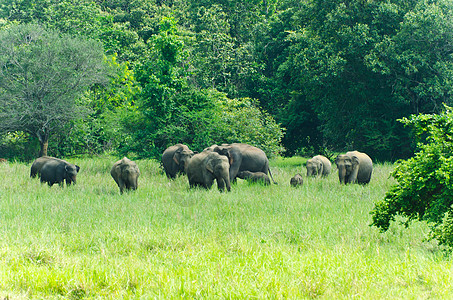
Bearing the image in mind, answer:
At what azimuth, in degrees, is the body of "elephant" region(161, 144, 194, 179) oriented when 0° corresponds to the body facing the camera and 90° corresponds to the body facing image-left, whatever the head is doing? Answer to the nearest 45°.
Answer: approximately 315°

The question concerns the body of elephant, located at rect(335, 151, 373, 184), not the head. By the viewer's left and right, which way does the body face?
facing the viewer and to the left of the viewer

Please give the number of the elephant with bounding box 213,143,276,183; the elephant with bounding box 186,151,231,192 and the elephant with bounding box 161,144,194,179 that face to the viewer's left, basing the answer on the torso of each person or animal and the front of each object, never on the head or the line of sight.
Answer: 1

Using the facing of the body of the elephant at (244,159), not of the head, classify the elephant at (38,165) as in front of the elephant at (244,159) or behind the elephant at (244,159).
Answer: in front

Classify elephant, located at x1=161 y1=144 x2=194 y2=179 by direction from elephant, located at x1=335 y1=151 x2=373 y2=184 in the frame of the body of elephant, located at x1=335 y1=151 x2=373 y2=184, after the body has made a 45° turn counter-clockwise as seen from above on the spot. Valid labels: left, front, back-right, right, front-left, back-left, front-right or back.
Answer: right

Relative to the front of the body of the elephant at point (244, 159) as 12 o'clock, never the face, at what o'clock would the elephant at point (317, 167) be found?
the elephant at point (317, 167) is roughly at 5 o'clock from the elephant at point (244, 159).

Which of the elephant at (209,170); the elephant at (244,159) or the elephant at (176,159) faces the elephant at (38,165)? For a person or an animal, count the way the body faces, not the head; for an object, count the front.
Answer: the elephant at (244,159)

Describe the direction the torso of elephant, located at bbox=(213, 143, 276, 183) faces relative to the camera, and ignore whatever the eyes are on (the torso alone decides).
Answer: to the viewer's left

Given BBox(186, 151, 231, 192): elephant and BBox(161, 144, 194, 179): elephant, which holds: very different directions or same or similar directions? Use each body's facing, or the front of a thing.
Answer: same or similar directions

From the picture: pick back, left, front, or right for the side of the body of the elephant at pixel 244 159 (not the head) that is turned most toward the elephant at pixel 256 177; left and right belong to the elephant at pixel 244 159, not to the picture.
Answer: left
